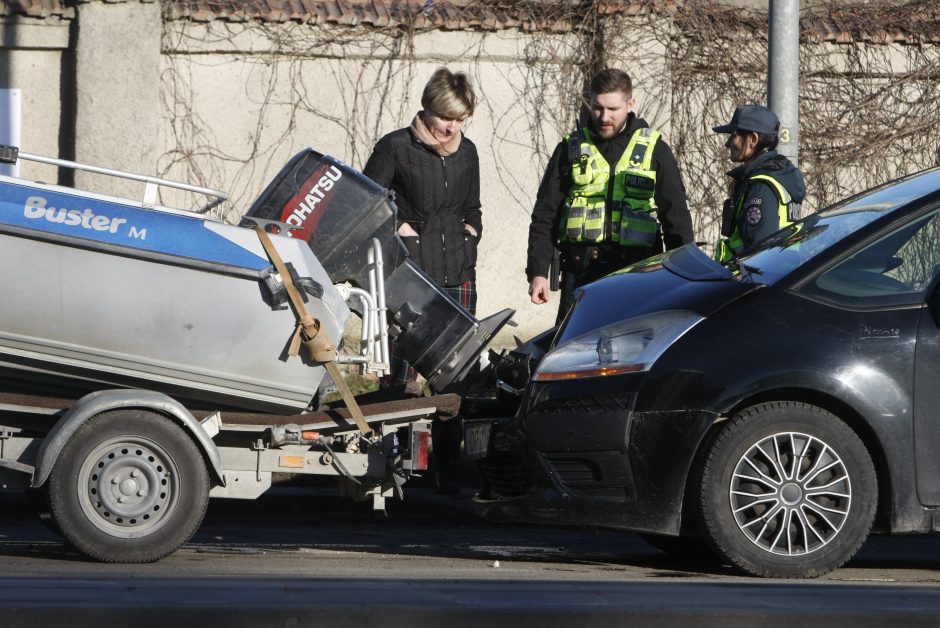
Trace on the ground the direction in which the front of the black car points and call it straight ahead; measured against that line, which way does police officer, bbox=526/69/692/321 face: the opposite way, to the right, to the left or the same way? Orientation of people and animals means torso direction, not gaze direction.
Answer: to the left

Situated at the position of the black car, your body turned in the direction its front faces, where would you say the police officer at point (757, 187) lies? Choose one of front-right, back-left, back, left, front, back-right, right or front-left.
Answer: right

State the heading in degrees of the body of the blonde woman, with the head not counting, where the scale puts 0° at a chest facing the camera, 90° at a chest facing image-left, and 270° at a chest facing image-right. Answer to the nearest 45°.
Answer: approximately 315°

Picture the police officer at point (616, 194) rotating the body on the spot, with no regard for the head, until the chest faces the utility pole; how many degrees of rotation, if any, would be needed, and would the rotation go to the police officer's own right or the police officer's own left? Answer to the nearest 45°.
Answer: approximately 135° to the police officer's own left

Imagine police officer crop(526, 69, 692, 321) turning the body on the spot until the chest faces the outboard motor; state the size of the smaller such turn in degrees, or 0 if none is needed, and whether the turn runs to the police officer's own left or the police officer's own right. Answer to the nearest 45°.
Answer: approximately 45° to the police officer's own right

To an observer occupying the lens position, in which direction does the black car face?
facing to the left of the viewer

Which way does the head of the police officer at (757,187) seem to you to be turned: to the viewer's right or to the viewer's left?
to the viewer's left

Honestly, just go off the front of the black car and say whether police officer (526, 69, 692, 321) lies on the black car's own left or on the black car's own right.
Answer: on the black car's own right

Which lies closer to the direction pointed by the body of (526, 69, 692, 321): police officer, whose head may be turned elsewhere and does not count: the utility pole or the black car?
the black car

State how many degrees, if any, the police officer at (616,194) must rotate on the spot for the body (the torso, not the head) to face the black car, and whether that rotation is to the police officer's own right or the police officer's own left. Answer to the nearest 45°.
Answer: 0° — they already face it

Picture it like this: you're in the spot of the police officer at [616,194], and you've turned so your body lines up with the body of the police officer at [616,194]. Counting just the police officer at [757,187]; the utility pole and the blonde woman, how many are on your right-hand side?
1

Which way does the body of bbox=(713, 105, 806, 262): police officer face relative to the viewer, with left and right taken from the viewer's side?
facing to the left of the viewer
